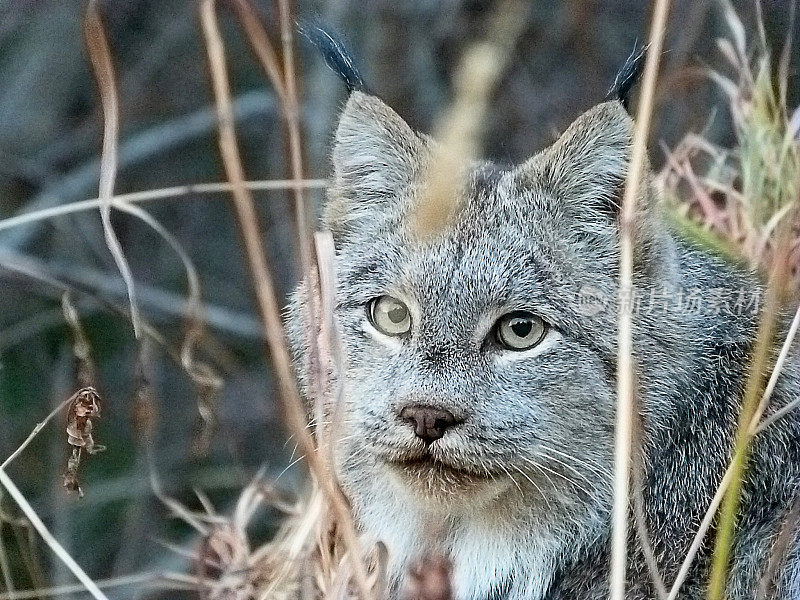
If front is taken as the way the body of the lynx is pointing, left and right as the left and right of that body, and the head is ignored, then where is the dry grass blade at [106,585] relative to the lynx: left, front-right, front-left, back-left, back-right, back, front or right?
front-right

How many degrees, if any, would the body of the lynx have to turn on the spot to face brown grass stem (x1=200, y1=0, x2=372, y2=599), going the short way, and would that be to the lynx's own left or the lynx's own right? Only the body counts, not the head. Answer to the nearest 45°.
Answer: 0° — it already faces it

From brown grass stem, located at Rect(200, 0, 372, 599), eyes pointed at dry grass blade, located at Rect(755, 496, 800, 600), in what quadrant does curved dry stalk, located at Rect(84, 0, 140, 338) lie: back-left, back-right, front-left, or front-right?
back-left

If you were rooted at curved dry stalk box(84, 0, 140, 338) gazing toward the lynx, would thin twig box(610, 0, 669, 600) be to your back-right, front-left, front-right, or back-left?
front-right

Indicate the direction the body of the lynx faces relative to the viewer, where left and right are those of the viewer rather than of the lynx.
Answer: facing the viewer and to the left of the viewer
